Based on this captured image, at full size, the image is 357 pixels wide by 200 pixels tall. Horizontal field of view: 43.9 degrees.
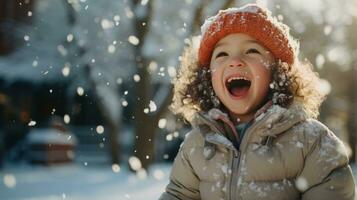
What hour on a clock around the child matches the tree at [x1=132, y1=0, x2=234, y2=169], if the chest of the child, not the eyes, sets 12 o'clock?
The tree is roughly at 4 o'clock from the child.

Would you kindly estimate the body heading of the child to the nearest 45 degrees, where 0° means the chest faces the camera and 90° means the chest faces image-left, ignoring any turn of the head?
approximately 45°
